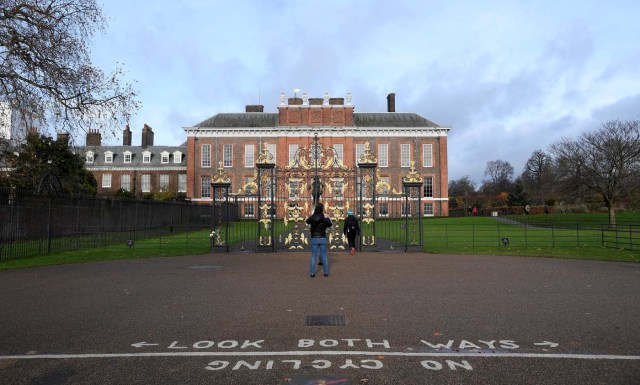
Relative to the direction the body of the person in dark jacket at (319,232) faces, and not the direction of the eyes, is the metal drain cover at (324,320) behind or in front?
behind

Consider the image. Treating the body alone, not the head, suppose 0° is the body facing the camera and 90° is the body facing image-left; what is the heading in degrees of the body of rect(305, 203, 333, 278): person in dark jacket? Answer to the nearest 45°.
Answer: approximately 180°
